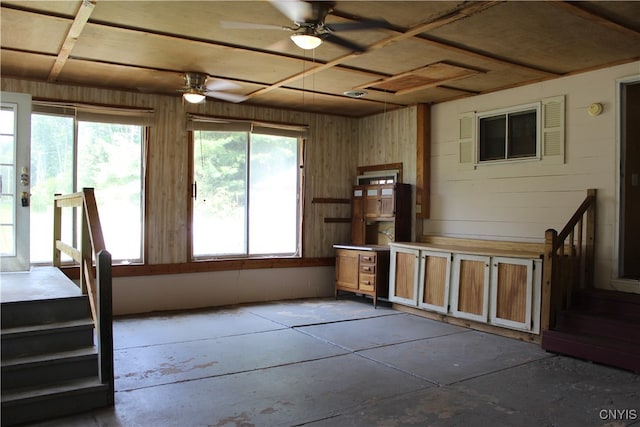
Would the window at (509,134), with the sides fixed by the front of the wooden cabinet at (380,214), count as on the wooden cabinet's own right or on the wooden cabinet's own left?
on the wooden cabinet's own left

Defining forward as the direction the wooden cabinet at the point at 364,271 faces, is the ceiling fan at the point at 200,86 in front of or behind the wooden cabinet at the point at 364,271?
in front

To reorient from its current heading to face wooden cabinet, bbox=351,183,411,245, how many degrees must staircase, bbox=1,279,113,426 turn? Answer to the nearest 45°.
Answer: approximately 90° to its left

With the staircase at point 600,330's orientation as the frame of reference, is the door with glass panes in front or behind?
in front

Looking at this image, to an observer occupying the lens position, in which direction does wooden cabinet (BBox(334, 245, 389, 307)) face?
facing the viewer and to the left of the viewer

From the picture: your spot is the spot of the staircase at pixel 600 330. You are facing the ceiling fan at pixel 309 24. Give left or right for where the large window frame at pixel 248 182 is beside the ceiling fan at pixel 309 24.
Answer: right

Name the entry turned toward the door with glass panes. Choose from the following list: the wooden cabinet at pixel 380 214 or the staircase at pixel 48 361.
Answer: the wooden cabinet

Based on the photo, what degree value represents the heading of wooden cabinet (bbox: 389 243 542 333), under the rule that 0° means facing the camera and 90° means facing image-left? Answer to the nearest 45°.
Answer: approximately 45°

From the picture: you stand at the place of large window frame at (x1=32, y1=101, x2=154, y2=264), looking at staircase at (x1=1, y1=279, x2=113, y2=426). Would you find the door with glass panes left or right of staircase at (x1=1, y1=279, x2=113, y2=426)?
right

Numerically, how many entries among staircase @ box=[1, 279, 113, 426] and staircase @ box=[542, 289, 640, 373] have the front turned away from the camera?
0

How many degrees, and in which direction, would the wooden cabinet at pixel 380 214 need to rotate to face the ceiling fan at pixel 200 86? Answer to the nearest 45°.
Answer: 0° — it already faces it
